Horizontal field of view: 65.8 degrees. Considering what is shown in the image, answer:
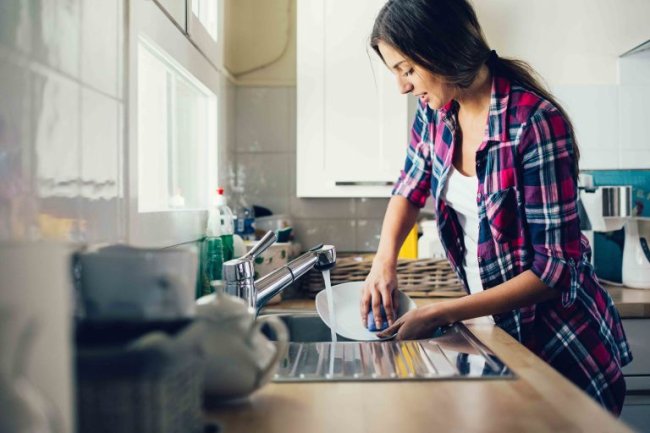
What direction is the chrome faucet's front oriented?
to the viewer's right

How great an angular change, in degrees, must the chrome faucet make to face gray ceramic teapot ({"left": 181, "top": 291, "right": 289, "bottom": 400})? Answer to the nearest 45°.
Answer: approximately 90° to its right

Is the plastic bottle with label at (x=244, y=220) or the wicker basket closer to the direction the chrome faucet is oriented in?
the wicker basket

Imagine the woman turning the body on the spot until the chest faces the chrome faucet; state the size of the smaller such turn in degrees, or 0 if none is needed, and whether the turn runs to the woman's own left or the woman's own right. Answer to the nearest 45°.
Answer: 0° — they already face it

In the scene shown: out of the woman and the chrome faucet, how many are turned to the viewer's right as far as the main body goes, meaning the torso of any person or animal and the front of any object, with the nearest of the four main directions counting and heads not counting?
1

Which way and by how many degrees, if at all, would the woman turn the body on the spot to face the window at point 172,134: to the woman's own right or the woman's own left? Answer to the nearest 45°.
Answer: approximately 45° to the woman's own right

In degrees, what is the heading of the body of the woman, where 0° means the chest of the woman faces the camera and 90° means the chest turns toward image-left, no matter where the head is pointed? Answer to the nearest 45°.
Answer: approximately 45°

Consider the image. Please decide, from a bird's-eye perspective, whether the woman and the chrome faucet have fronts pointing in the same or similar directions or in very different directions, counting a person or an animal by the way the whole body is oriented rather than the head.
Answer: very different directions
